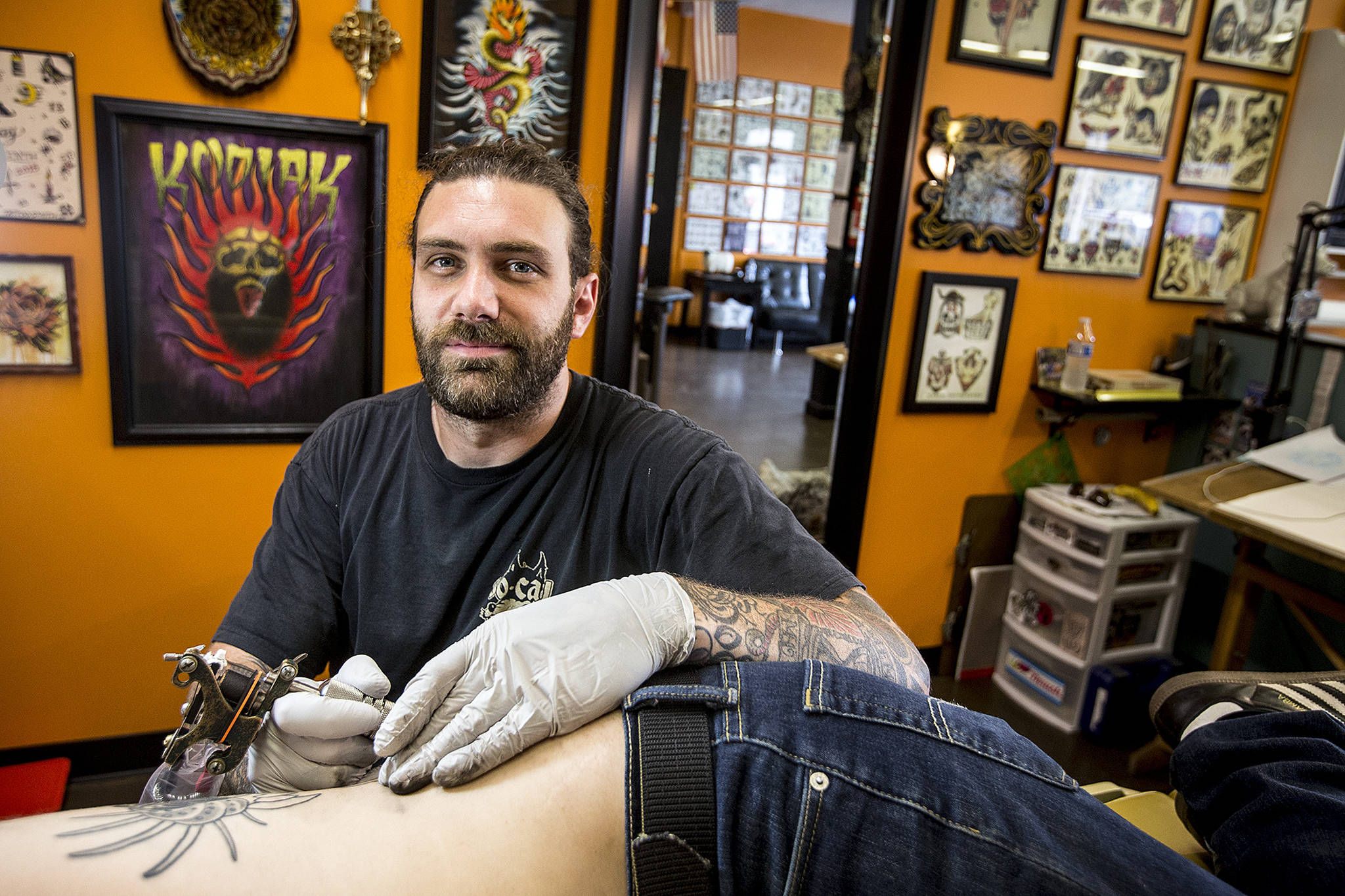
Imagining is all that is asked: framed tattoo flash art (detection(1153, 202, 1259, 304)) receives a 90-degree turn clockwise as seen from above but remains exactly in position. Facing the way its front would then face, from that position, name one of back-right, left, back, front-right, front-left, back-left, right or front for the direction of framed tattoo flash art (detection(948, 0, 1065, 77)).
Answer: front-left

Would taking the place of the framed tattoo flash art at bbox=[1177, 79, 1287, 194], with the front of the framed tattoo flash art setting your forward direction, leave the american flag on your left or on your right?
on your right

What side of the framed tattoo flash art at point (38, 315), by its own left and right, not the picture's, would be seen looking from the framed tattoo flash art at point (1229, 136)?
left

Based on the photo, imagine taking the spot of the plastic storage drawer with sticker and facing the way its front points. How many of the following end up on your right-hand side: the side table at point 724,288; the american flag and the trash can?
3

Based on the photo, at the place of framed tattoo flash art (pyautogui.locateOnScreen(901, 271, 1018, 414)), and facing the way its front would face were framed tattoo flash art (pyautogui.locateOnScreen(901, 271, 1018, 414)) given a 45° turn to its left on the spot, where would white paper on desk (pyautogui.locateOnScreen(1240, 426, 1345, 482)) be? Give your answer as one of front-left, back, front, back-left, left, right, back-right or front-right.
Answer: front-left

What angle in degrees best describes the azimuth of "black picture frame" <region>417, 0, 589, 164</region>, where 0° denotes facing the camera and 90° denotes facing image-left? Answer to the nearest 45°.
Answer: approximately 0°
